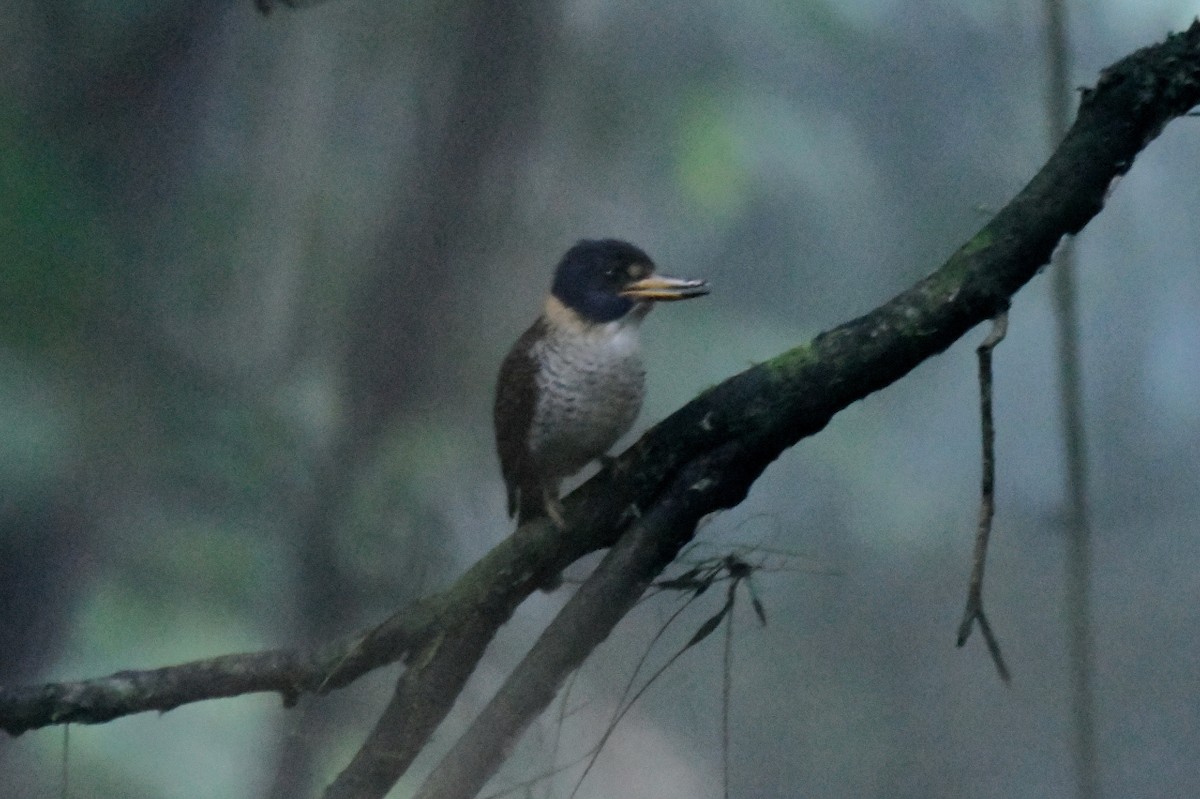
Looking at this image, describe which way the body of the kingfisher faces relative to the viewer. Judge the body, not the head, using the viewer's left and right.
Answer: facing the viewer and to the right of the viewer
